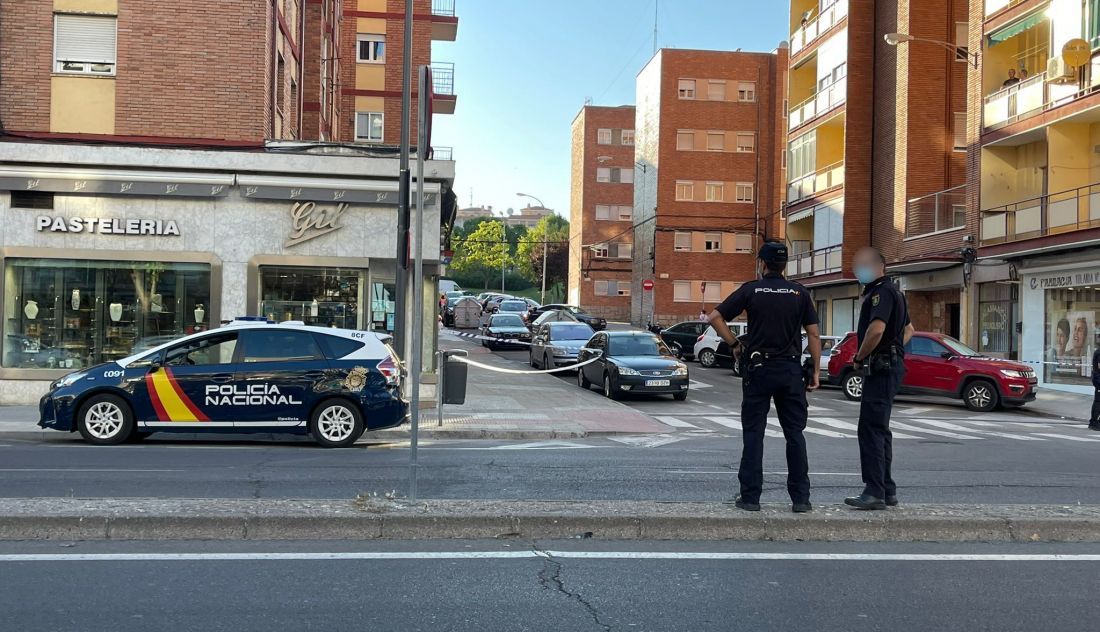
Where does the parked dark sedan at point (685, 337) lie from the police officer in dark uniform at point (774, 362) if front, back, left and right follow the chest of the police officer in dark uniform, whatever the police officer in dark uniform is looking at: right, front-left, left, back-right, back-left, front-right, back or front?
front

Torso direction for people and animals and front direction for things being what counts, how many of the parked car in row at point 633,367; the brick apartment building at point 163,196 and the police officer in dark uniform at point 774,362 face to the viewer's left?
0

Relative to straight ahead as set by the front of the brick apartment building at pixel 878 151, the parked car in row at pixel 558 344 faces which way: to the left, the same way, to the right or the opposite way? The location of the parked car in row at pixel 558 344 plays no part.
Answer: to the left

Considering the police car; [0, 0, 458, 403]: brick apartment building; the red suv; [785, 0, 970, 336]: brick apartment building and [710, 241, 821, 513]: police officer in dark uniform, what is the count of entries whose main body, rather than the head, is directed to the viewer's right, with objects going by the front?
1

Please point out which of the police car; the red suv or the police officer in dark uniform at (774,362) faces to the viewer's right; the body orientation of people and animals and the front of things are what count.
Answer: the red suv

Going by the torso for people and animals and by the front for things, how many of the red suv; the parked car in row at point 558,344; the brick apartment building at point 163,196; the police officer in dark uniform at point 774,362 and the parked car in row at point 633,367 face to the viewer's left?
0

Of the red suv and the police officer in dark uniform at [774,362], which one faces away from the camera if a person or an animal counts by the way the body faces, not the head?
the police officer in dark uniform

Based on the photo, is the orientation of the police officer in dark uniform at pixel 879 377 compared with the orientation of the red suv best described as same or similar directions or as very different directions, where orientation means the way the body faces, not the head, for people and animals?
very different directions

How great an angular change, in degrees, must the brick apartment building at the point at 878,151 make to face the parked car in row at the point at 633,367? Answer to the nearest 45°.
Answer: approximately 45° to its left

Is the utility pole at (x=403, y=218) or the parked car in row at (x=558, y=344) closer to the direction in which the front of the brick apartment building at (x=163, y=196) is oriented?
the utility pole

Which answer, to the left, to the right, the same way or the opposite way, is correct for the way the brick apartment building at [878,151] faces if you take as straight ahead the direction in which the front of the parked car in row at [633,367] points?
to the right

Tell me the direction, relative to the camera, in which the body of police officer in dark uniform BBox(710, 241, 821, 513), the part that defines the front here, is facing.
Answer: away from the camera

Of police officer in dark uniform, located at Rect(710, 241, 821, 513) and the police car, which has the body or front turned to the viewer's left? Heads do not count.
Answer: the police car

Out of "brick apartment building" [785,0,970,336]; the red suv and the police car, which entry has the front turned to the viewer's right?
the red suv

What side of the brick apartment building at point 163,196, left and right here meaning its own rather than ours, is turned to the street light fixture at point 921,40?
left

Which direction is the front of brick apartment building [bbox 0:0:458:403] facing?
toward the camera

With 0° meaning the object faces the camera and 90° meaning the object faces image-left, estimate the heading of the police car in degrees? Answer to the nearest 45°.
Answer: approximately 90°
